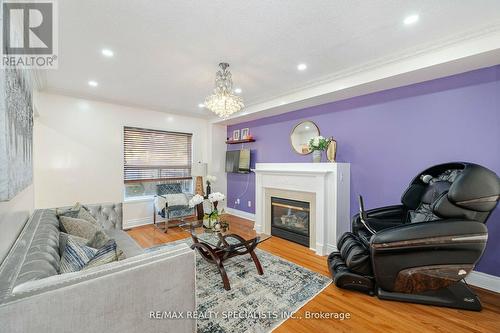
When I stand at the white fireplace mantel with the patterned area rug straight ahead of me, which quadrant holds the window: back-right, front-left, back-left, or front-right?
front-right

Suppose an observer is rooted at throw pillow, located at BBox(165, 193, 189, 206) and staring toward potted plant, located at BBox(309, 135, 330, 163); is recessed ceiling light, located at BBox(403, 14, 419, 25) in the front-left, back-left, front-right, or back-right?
front-right

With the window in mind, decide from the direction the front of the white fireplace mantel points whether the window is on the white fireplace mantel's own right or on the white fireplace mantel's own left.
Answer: on the white fireplace mantel's own right

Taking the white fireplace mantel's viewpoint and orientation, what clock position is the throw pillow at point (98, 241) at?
The throw pillow is roughly at 12 o'clock from the white fireplace mantel.

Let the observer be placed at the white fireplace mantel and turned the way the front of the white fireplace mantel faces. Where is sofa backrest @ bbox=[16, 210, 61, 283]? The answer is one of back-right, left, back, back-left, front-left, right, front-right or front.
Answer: front

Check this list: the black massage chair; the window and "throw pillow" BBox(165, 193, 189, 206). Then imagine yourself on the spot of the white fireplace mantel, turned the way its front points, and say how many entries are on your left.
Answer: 1

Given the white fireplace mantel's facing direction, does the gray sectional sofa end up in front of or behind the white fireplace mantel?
in front

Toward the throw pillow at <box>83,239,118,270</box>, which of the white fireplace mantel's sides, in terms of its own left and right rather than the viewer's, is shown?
front

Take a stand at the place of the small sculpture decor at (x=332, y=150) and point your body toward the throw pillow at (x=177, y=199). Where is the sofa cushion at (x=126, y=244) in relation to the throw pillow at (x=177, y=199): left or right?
left

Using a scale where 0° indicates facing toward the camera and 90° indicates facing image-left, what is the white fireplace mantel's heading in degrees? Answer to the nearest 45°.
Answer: approximately 45°
